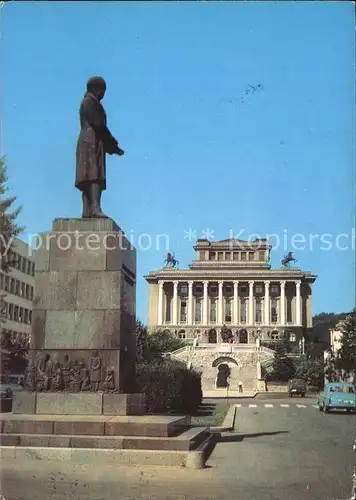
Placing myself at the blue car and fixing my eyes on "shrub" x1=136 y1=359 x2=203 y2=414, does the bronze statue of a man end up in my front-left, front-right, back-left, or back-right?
front-left

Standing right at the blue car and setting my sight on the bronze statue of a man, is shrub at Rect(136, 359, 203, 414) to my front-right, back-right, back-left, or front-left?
front-right

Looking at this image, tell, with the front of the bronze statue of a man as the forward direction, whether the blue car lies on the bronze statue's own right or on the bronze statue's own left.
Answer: on the bronze statue's own left

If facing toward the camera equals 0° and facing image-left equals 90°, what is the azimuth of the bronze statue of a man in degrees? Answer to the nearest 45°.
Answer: approximately 270°

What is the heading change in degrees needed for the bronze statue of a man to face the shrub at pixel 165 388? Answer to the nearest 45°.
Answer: approximately 90° to its left

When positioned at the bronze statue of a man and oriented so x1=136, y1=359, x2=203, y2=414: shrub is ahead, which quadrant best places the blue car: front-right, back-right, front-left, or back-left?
front-right
